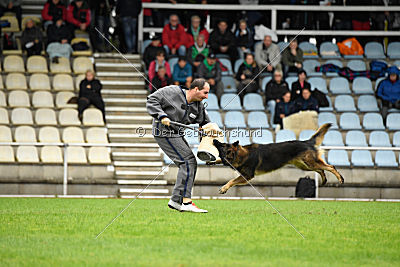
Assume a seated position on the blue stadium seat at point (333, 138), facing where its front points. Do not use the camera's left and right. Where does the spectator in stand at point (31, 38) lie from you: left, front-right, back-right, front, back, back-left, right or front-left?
right

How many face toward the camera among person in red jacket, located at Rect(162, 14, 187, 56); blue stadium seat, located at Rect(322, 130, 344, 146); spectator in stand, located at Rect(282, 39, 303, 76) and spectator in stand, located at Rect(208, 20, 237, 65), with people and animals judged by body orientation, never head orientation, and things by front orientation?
4

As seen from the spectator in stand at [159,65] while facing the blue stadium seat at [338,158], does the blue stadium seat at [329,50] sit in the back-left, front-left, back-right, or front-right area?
front-left

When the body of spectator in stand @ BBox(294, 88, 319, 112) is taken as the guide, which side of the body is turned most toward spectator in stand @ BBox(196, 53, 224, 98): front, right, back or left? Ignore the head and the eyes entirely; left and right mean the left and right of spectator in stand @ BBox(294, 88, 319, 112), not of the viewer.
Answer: right

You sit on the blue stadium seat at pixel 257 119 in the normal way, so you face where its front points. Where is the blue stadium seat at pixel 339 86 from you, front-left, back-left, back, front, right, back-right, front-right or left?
back-left

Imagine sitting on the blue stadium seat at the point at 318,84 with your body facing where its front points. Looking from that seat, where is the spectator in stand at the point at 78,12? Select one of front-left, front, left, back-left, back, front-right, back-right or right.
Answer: right

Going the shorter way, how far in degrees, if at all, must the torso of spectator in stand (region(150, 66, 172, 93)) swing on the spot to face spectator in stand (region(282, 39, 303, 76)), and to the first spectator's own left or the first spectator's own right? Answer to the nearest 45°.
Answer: approximately 90° to the first spectator's own left

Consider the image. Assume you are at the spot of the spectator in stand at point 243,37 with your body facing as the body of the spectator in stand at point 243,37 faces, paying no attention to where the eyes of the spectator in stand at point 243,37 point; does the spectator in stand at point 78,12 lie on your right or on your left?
on your right

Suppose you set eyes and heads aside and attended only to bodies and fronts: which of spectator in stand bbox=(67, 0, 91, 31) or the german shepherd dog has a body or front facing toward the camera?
the spectator in stand

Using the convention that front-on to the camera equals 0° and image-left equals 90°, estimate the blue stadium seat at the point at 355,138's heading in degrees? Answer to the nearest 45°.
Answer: approximately 0°

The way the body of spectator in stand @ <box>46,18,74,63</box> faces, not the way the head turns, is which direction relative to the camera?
toward the camera

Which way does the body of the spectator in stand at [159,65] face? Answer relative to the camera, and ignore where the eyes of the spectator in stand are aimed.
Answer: toward the camera

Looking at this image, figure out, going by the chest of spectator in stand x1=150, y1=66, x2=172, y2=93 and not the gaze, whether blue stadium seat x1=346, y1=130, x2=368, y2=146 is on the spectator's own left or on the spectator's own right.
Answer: on the spectator's own left

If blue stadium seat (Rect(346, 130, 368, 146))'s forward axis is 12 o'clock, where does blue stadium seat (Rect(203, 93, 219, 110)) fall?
blue stadium seat (Rect(203, 93, 219, 110)) is roughly at 3 o'clock from blue stadium seat (Rect(346, 130, 368, 146)).

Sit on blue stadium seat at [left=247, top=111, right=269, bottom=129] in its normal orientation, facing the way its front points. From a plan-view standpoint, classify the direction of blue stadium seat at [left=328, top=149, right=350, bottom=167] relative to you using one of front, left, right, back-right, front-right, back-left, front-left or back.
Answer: front-left

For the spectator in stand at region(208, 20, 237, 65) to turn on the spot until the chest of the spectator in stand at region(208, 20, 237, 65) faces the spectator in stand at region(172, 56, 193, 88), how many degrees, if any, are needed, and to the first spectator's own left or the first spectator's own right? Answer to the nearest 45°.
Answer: approximately 45° to the first spectator's own right
